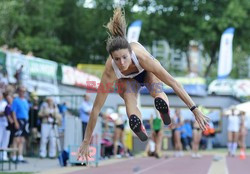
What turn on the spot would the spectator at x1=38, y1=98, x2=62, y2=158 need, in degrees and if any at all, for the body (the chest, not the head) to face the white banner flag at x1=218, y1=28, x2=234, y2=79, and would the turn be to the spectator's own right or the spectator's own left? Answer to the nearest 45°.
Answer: approximately 135° to the spectator's own left

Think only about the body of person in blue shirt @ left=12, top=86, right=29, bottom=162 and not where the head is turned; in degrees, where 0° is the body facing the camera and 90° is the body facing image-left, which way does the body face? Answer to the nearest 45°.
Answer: approximately 315°

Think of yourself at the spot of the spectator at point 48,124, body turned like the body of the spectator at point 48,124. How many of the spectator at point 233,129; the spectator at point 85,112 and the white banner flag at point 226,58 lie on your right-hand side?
0

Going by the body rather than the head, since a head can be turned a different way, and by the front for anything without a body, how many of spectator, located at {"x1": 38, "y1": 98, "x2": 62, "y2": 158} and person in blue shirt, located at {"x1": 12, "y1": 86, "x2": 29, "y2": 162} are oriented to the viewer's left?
0

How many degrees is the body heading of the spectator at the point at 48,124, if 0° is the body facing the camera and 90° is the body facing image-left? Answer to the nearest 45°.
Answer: approximately 0°

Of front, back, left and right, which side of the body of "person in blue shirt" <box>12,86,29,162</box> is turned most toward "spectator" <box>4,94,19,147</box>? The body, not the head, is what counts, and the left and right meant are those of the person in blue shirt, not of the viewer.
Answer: right

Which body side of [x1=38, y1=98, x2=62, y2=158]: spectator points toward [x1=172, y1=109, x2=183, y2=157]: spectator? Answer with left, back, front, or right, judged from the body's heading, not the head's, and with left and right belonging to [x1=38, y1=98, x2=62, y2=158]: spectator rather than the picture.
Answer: left

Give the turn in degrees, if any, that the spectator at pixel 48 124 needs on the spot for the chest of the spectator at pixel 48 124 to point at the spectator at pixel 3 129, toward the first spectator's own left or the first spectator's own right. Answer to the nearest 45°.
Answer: approximately 45° to the first spectator's own right

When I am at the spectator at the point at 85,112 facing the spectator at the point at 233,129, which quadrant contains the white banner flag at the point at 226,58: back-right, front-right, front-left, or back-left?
front-left
